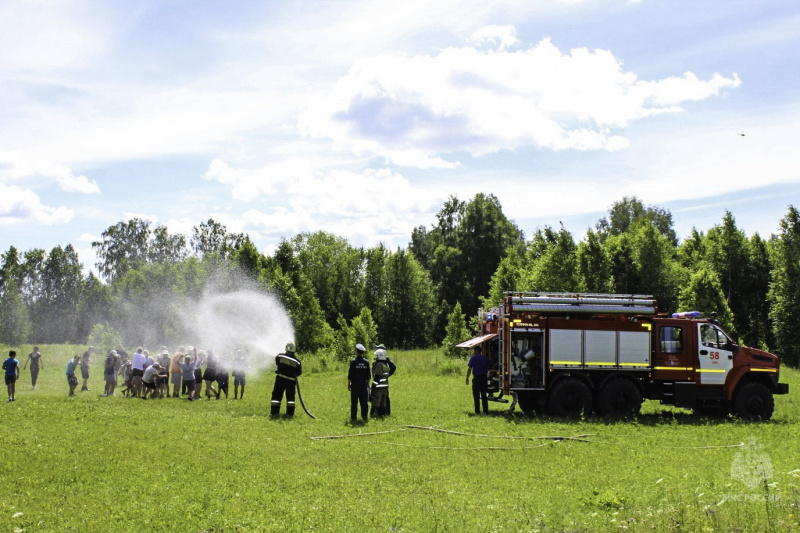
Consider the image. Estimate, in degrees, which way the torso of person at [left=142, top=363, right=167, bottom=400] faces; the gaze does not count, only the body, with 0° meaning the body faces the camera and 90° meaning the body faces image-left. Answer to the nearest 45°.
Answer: approximately 270°

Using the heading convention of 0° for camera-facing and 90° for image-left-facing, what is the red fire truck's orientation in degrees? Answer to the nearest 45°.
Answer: approximately 270°

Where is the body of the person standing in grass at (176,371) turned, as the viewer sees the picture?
to the viewer's right

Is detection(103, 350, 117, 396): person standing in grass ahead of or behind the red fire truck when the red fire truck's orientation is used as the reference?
behind
